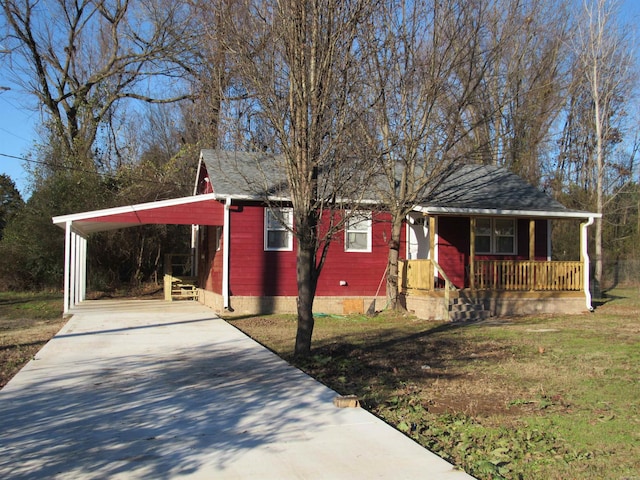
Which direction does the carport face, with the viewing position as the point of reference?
facing the viewer

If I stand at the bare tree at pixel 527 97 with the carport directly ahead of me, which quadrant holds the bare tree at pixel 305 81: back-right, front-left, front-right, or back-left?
front-left

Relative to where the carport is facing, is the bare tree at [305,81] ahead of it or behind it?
ahead

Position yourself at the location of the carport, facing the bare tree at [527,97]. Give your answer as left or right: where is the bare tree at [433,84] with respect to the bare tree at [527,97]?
right

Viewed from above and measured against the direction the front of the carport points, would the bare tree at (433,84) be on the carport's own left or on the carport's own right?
on the carport's own left
